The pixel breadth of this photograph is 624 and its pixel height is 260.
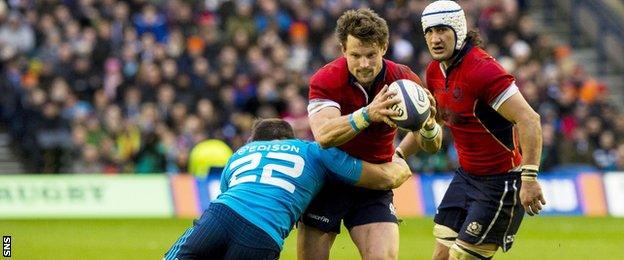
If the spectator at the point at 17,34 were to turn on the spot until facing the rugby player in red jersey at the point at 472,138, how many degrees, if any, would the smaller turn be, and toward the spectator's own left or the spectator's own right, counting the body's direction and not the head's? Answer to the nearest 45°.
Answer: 0° — they already face them

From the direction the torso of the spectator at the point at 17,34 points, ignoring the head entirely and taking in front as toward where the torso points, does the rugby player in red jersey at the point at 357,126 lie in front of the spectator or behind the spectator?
in front

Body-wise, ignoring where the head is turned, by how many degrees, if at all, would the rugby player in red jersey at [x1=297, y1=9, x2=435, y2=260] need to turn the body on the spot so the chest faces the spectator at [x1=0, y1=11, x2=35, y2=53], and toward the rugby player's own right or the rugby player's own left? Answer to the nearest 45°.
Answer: approximately 135° to the rugby player's own right

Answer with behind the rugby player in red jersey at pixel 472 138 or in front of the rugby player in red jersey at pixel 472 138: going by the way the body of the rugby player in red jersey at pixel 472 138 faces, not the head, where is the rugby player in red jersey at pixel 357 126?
in front

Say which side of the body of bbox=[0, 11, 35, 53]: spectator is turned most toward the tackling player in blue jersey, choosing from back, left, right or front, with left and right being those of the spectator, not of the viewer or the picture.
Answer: front

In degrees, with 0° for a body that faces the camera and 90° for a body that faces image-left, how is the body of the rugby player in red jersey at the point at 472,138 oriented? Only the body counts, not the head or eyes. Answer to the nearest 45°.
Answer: approximately 45°

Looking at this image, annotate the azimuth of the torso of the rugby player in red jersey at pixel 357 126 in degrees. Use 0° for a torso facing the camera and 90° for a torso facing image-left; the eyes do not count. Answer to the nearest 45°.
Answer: approximately 0°

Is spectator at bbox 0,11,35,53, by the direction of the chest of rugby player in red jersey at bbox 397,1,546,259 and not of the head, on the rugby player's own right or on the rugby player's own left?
on the rugby player's own right

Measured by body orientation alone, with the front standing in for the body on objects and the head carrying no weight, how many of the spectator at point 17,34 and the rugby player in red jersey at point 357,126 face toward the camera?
2
